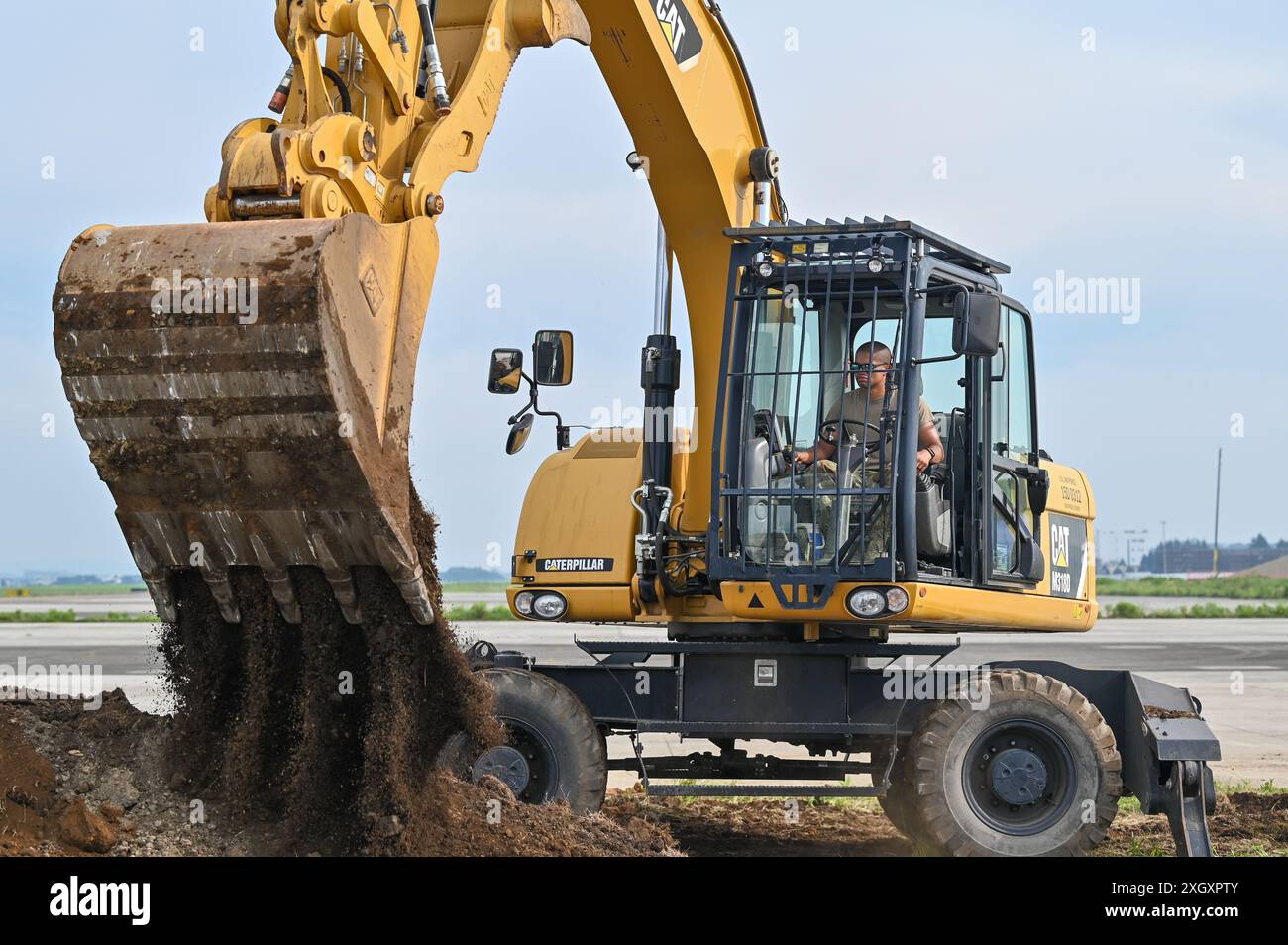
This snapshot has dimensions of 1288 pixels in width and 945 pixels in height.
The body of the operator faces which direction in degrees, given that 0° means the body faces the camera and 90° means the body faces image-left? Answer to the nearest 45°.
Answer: approximately 45°

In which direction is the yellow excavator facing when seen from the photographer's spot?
facing the viewer and to the left of the viewer
